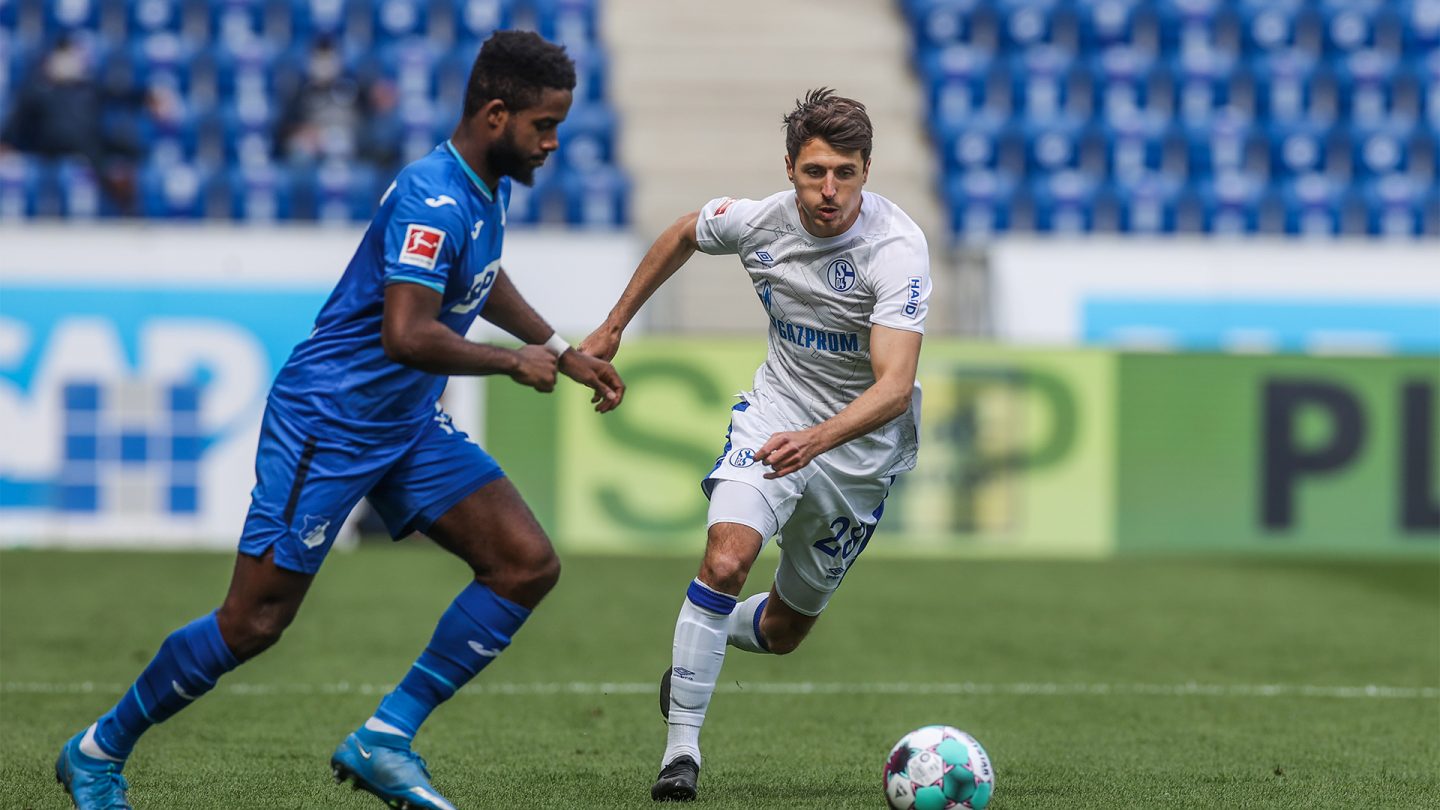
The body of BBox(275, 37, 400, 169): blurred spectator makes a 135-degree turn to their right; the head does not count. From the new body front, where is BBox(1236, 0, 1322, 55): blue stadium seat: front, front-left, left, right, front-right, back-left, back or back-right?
back-right

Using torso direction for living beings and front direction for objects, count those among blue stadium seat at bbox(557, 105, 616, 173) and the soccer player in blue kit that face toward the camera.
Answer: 1

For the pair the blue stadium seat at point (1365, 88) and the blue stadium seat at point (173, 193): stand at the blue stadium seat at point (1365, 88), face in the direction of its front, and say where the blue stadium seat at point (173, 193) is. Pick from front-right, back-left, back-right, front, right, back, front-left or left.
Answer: front-right

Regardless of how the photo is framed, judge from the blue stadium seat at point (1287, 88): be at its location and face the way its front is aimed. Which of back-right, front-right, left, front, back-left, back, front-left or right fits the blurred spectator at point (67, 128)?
front-right

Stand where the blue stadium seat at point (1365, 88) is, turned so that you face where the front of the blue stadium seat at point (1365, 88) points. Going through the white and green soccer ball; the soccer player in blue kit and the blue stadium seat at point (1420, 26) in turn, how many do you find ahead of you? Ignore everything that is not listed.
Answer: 2

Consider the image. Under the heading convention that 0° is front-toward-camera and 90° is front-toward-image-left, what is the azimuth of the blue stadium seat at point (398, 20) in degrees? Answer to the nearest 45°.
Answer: approximately 0°

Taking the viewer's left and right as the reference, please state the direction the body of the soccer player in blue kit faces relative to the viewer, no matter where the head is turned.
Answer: facing to the right of the viewer

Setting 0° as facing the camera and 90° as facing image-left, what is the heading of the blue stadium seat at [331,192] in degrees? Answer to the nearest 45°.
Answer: approximately 0°

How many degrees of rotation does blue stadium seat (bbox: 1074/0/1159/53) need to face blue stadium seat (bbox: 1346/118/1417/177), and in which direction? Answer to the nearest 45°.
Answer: approximately 90° to its left

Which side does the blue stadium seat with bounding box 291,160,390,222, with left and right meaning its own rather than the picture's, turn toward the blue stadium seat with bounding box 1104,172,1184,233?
left
